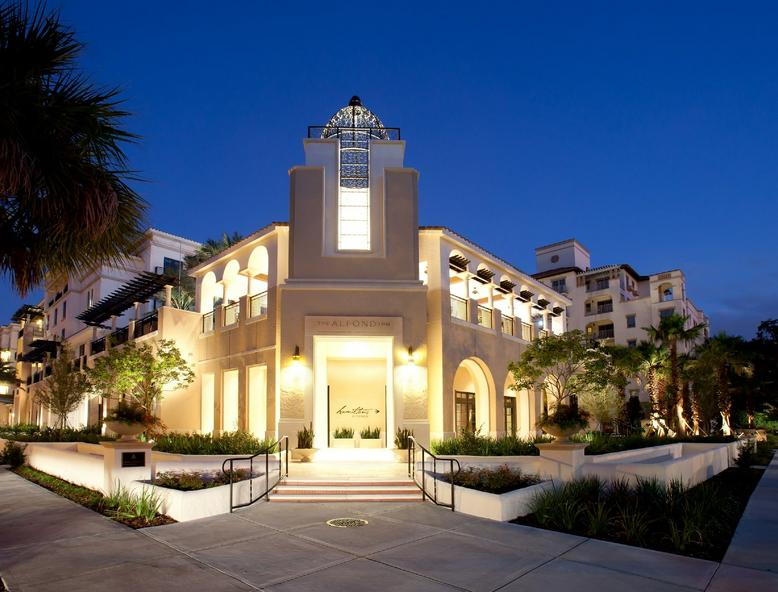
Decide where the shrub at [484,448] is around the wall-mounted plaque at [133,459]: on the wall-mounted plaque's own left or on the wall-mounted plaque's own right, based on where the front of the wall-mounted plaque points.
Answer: on the wall-mounted plaque's own left

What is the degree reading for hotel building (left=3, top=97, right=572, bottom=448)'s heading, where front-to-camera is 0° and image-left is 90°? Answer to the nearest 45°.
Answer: approximately 0°

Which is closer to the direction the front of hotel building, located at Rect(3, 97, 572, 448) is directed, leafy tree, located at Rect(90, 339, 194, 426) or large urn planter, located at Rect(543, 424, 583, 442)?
the large urn planter

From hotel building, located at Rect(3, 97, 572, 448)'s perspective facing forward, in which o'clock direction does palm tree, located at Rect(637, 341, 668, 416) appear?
The palm tree is roughly at 8 o'clock from the hotel building.

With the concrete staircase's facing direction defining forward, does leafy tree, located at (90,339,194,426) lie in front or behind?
behind

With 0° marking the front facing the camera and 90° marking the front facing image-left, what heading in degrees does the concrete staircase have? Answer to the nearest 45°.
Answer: approximately 0°
